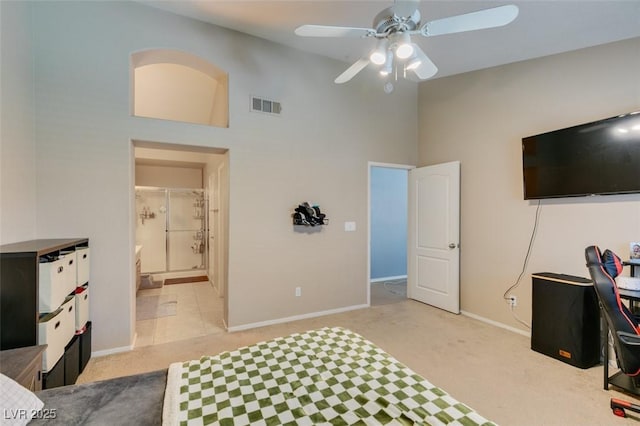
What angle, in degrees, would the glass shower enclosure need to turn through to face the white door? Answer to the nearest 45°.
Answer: approximately 45° to its left

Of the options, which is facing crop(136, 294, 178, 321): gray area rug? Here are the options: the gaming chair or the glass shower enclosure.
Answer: the glass shower enclosure

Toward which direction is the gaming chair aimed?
to the viewer's right

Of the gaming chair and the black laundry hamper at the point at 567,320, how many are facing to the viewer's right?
1

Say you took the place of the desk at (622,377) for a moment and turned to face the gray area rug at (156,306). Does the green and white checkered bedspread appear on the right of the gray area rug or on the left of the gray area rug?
left

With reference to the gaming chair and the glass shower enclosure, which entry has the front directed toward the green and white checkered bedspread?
the glass shower enclosure

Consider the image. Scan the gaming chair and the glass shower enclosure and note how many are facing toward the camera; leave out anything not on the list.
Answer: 1

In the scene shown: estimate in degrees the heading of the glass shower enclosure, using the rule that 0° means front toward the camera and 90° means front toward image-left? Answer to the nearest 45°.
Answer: approximately 0°

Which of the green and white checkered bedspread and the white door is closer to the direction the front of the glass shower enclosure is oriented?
the green and white checkered bedspread

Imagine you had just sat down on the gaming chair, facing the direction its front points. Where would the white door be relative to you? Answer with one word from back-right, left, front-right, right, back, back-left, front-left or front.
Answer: back-left

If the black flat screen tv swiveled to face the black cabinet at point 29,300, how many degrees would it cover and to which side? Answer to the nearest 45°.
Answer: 0° — it already faces it
